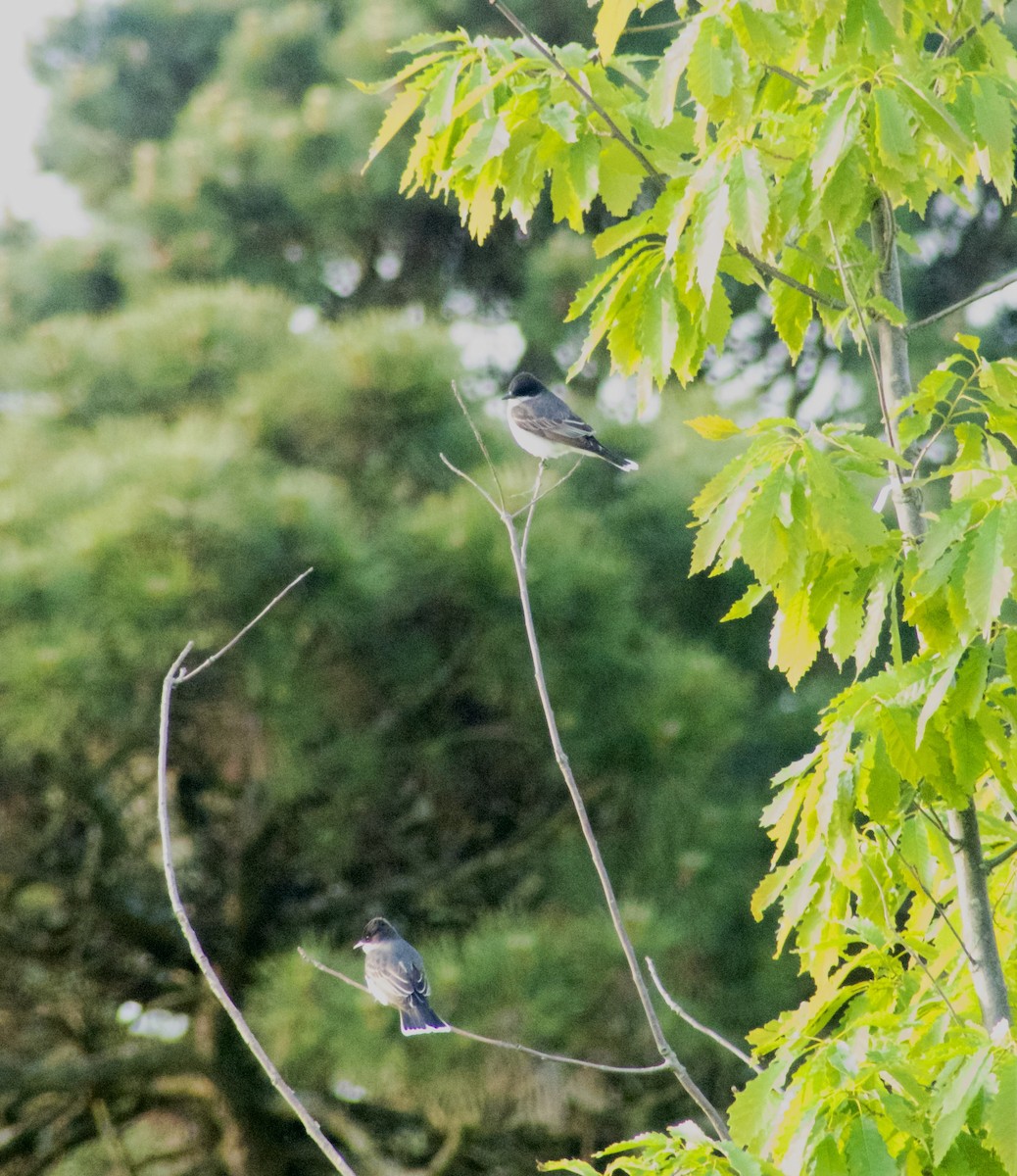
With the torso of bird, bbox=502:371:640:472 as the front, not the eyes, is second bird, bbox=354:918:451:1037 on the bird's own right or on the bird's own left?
on the bird's own left

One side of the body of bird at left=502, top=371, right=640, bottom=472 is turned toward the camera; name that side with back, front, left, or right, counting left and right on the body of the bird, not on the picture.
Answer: left
